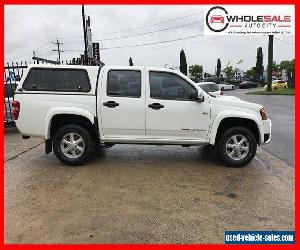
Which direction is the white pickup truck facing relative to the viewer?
to the viewer's right

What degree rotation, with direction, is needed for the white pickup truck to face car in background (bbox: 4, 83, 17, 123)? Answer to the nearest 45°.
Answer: approximately 135° to its left
